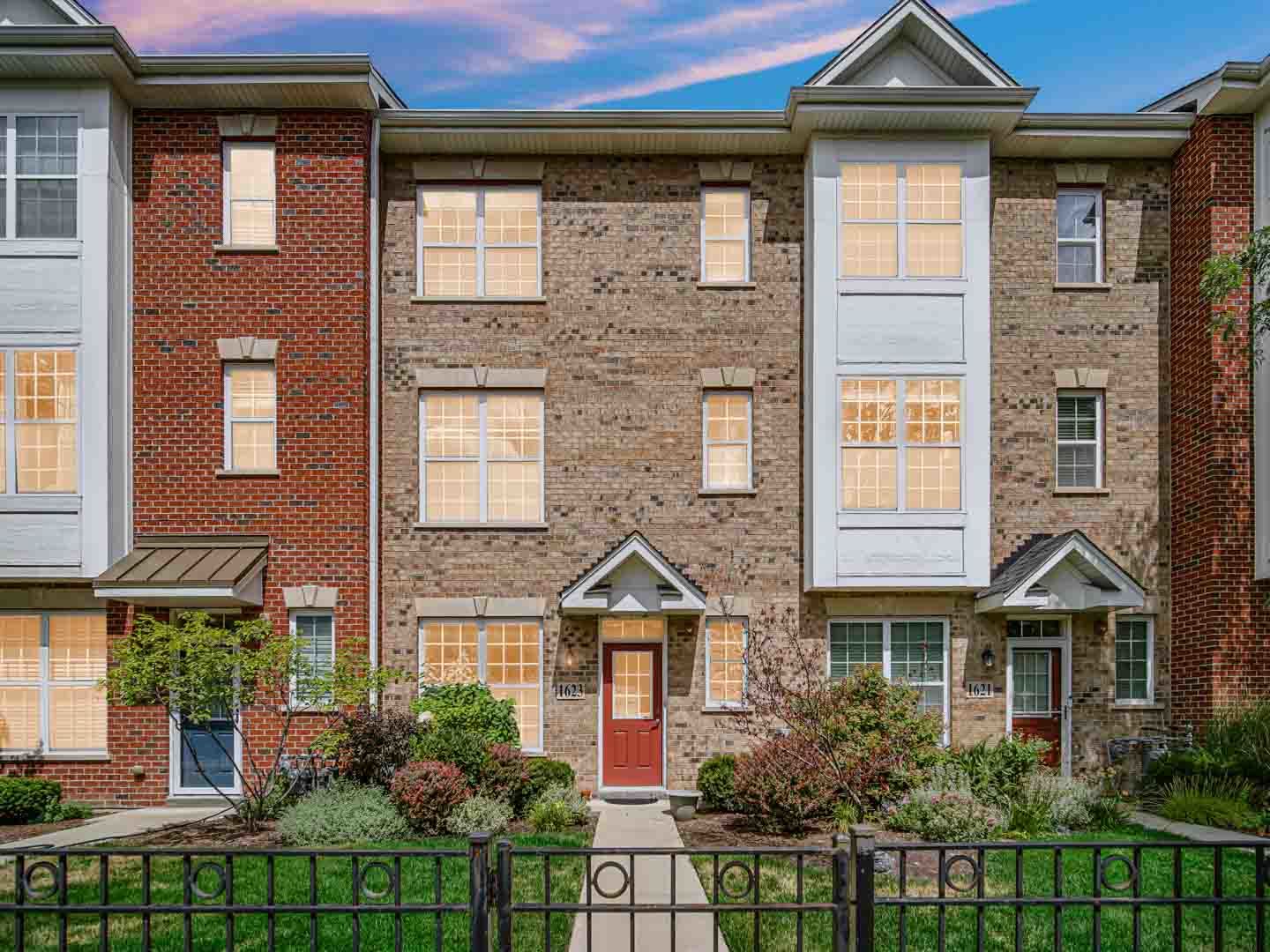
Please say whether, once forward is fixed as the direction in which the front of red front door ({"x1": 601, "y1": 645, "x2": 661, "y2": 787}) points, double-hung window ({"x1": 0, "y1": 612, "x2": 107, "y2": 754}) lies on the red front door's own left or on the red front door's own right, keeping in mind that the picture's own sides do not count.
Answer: on the red front door's own right

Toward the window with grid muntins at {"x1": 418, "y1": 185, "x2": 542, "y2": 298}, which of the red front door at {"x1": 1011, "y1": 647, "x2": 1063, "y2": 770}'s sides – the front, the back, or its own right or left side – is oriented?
right

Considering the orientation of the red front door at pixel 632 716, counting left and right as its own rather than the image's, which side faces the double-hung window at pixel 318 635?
right

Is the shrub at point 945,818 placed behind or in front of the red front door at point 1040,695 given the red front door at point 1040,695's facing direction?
in front

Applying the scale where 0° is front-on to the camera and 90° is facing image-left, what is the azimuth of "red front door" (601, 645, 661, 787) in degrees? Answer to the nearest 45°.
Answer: approximately 0°

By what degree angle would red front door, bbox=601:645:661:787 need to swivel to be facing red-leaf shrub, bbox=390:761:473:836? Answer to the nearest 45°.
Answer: approximately 45° to its right

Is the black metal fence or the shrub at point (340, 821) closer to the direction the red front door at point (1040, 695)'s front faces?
the black metal fence

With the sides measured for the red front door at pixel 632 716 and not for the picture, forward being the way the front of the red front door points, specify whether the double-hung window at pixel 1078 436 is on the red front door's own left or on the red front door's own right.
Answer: on the red front door's own left

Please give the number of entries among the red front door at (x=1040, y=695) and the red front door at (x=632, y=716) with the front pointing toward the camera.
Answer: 2

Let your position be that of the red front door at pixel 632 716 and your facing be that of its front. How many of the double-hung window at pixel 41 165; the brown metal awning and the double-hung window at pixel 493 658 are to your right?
3
